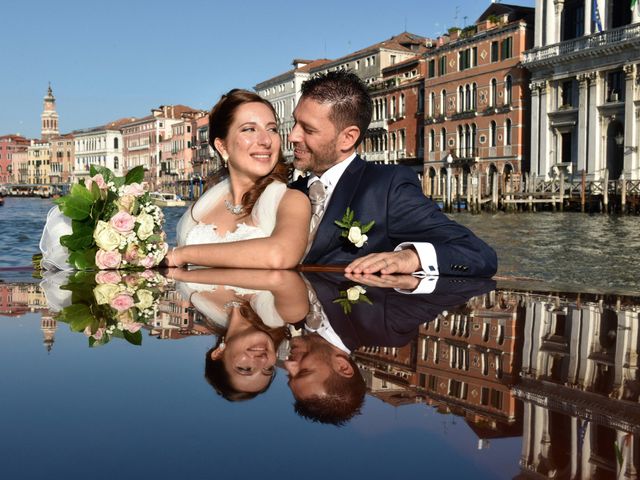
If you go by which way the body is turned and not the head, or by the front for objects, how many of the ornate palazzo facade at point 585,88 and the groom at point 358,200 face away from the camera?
0

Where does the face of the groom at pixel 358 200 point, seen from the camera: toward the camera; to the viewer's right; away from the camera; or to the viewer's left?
to the viewer's left

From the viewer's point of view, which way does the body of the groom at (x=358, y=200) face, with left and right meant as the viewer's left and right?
facing the viewer and to the left of the viewer

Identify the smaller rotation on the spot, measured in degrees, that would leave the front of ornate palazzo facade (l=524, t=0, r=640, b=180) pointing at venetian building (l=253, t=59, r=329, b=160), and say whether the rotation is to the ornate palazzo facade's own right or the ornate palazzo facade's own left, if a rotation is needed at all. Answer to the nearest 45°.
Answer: approximately 90° to the ornate palazzo facade's own right

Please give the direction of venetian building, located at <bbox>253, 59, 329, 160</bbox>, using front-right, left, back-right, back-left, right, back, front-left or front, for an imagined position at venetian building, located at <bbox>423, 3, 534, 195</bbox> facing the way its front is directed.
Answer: right

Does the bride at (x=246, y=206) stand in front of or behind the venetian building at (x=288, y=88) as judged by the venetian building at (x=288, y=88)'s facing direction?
in front

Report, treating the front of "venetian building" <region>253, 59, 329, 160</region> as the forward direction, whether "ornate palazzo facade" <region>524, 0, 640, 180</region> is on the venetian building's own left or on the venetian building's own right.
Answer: on the venetian building's own left

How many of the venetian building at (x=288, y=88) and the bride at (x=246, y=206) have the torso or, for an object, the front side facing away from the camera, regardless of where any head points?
0

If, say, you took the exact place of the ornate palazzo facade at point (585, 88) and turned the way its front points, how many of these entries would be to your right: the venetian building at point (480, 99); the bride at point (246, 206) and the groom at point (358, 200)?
1

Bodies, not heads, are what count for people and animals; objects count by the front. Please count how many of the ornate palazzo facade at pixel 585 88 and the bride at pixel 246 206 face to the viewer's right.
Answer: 0

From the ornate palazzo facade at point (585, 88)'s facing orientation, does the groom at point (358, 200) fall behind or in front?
in front

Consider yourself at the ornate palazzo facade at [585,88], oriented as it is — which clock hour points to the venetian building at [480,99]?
The venetian building is roughly at 3 o'clock from the ornate palazzo facade.

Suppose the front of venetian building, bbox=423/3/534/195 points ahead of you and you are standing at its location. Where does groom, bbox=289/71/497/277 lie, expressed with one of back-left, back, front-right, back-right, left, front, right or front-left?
front-left
